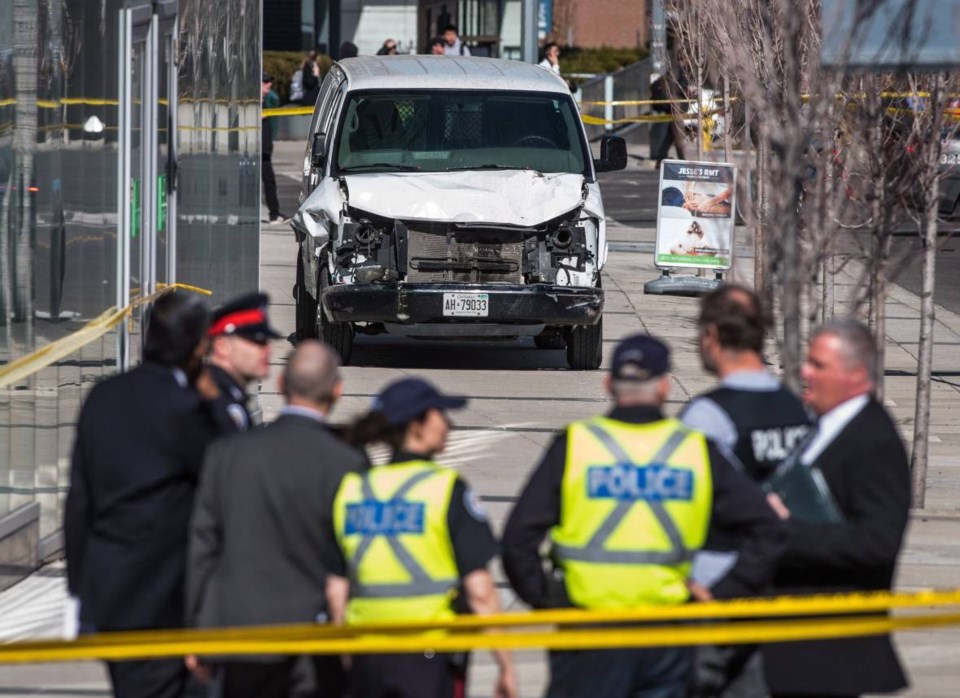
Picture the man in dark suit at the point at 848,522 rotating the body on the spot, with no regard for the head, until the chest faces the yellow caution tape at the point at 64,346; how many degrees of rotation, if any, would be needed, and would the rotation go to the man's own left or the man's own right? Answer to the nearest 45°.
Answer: approximately 45° to the man's own right

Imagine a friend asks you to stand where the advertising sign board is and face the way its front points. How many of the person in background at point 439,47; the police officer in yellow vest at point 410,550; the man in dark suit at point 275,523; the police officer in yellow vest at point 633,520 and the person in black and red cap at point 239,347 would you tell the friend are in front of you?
4

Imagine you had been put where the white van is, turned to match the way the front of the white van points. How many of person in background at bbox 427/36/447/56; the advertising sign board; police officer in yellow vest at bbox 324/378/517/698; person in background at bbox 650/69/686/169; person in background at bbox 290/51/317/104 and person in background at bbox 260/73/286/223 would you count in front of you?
1

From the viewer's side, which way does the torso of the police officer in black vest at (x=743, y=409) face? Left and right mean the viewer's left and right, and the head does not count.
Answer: facing away from the viewer and to the left of the viewer

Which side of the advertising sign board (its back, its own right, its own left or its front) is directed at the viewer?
front

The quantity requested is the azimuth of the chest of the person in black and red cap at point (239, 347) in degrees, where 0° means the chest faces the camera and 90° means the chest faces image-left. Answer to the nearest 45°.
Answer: approximately 270°

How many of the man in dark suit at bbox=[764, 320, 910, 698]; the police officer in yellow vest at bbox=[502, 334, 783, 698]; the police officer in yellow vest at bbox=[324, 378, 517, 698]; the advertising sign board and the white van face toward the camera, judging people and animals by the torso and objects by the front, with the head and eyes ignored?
2

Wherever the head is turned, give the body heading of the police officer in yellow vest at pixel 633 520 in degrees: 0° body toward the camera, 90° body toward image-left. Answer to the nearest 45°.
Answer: approximately 180°

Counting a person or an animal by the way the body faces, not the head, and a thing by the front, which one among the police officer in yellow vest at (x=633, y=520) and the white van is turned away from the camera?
the police officer in yellow vest

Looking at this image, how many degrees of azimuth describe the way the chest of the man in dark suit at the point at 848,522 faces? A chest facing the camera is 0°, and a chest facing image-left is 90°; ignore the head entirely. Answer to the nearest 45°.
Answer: approximately 90°

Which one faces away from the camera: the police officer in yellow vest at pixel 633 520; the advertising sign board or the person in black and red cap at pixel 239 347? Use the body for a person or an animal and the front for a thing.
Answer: the police officer in yellow vest

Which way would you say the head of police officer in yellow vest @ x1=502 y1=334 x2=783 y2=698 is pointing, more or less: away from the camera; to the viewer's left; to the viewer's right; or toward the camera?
away from the camera

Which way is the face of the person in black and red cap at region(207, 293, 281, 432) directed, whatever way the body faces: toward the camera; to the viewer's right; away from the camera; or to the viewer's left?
to the viewer's right

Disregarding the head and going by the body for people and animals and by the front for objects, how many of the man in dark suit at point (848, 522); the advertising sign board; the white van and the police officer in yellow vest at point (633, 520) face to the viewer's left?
1

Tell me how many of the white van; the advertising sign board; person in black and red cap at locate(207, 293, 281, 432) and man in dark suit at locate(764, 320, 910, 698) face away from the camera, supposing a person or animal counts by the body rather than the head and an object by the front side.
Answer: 0

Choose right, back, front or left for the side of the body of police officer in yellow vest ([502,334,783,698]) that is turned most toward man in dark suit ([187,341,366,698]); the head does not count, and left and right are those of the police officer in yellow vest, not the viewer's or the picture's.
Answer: left

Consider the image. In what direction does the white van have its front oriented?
toward the camera

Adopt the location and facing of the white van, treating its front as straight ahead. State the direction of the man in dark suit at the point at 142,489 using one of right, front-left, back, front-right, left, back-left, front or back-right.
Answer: front

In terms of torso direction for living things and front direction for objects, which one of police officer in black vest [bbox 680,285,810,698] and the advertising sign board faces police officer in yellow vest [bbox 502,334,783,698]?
the advertising sign board

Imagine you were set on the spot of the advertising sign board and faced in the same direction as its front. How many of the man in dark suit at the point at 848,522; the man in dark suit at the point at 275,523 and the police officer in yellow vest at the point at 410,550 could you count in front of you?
3
